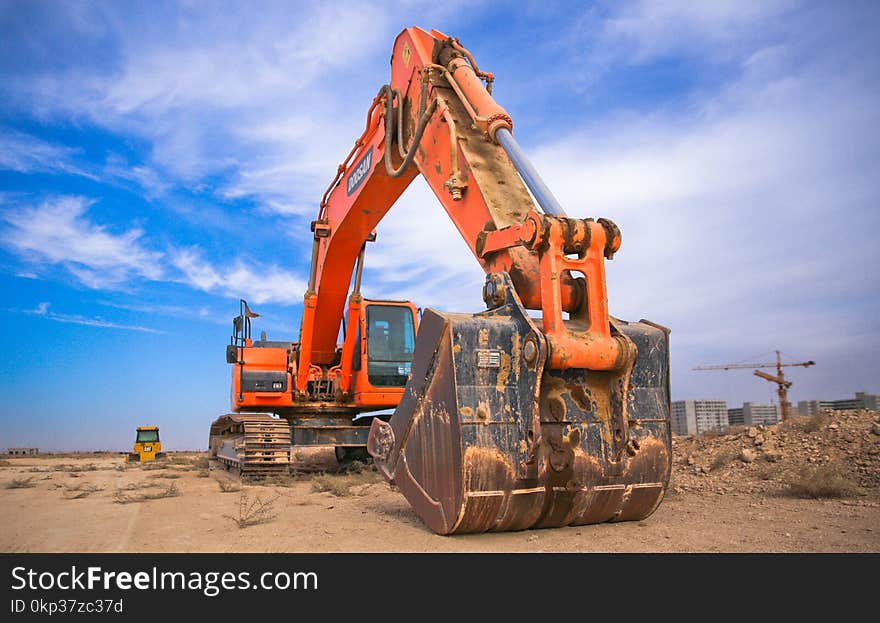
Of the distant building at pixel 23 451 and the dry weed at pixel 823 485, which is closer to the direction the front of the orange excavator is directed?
the dry weed

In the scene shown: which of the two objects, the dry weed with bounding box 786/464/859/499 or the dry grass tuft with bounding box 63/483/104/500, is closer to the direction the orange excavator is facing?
the dry weed

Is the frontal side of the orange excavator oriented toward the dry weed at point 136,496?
no

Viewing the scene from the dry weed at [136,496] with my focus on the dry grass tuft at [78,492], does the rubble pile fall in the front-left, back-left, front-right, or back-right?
back-right

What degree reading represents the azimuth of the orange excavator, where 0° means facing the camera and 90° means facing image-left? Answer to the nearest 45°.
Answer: approximately 315°

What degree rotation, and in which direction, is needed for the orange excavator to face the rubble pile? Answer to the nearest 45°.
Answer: approximately 90° to its left

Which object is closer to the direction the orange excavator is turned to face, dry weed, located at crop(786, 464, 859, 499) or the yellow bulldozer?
the dry weed

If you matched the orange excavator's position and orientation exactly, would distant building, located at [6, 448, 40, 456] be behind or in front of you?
behind

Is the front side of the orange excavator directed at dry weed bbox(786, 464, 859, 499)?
no

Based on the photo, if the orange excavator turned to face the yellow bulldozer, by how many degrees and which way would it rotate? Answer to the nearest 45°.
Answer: approximately 180°
